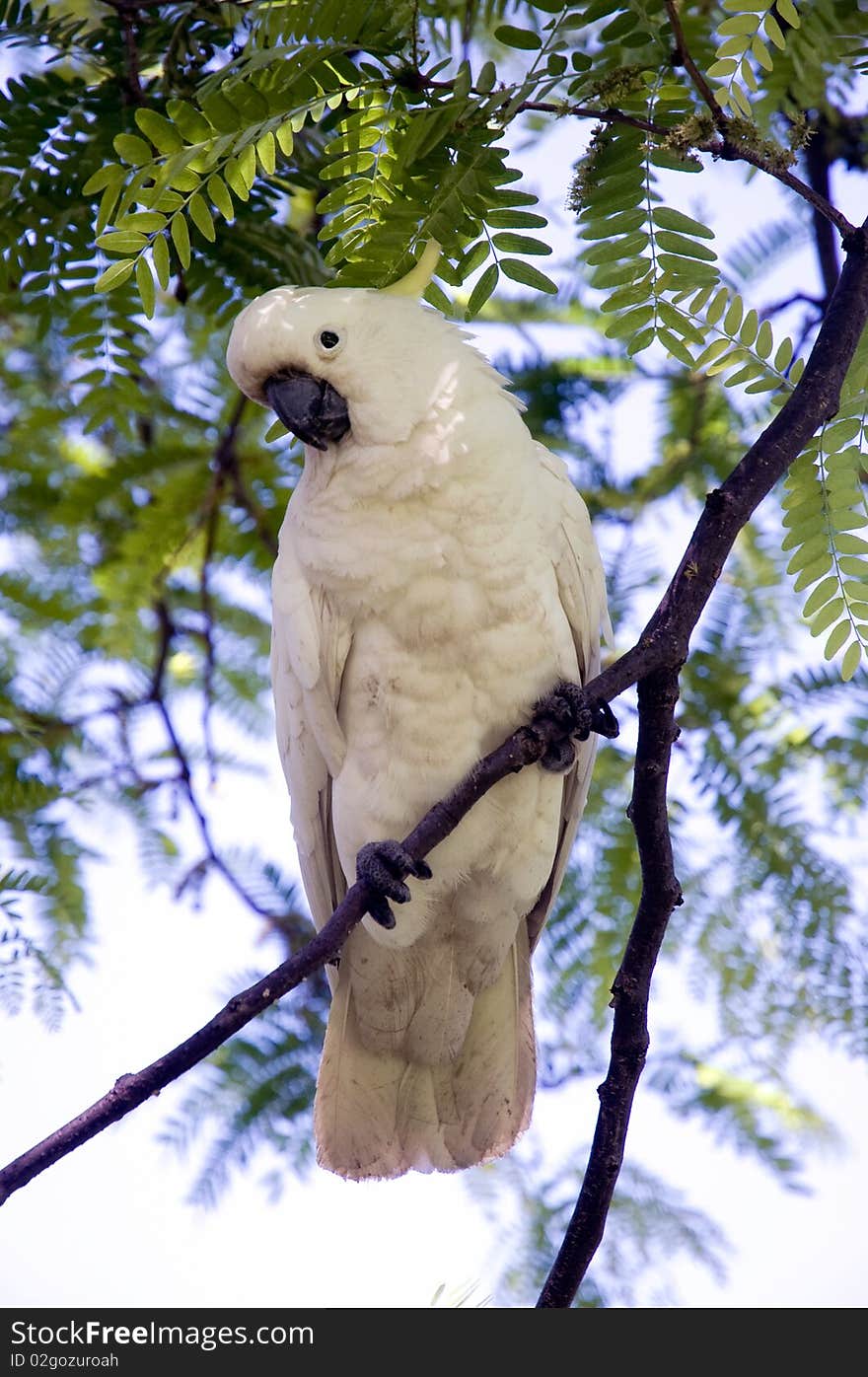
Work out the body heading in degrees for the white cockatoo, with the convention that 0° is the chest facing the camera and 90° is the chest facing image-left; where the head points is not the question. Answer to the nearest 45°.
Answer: approximately 0°
